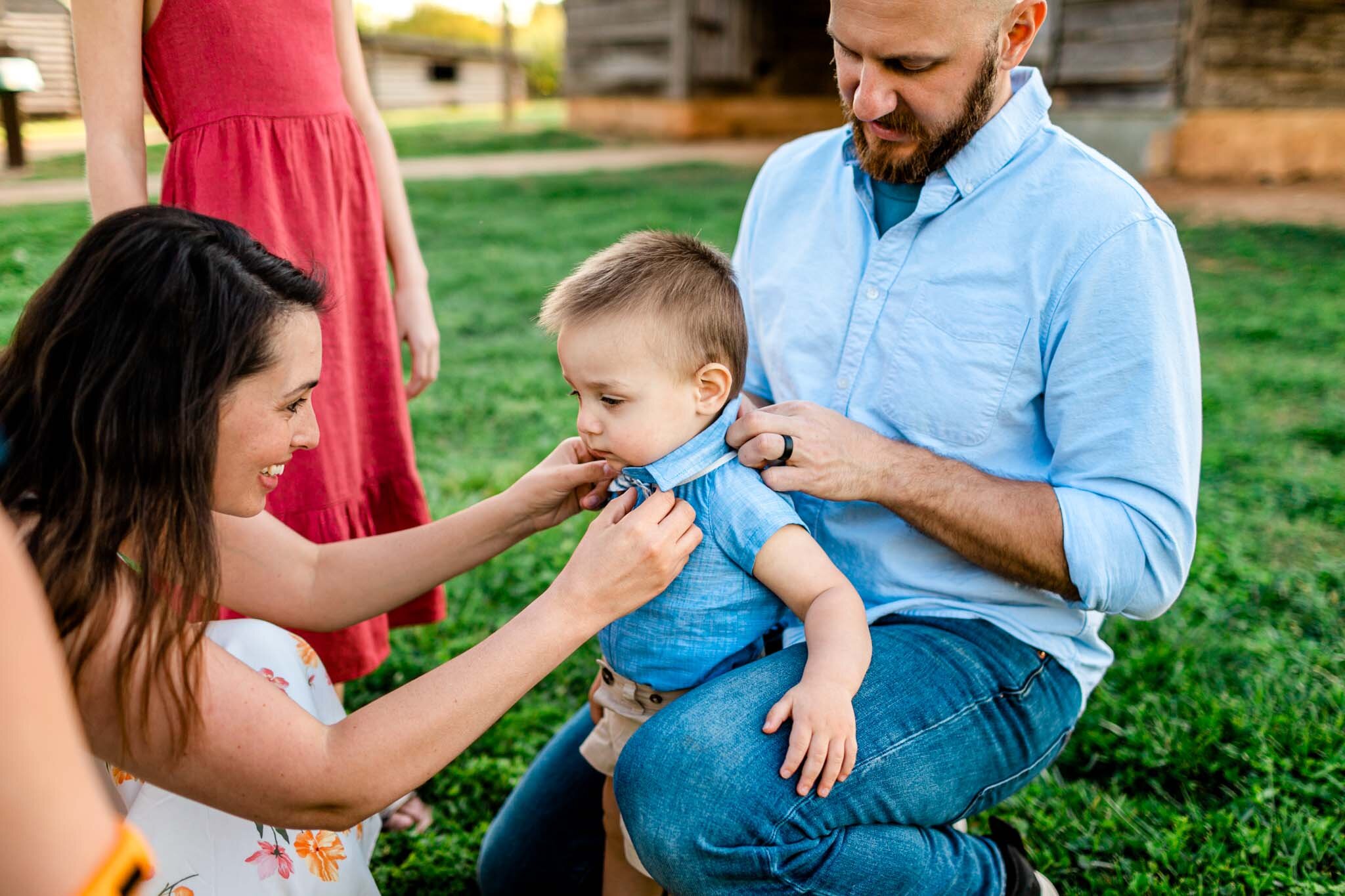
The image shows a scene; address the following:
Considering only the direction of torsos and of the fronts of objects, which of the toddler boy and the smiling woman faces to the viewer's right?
the smiling woman

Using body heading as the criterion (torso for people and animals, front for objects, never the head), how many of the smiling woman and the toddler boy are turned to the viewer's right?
1

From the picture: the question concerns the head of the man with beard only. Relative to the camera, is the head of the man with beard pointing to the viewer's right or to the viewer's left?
to the viewer's left

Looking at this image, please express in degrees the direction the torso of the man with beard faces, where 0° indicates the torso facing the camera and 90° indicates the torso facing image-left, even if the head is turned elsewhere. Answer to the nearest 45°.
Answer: approximately 45°

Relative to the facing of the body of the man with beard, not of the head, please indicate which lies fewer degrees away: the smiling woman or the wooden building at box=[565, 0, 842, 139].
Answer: the smiling woman

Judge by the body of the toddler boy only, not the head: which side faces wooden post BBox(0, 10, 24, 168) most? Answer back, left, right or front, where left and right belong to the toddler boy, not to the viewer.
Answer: right

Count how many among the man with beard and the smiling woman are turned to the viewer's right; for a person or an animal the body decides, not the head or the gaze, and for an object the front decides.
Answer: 1

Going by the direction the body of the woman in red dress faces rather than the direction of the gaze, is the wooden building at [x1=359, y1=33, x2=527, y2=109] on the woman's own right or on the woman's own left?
on the woman's own left

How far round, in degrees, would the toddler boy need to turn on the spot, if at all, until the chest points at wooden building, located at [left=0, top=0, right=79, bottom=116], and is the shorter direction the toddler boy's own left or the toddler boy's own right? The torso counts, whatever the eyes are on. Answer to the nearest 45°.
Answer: approximately 90° to the toddler boy's own right

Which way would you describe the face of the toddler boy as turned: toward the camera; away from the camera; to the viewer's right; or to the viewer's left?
to the viewer's left

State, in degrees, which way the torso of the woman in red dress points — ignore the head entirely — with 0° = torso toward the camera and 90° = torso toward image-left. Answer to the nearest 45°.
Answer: approximately 315°

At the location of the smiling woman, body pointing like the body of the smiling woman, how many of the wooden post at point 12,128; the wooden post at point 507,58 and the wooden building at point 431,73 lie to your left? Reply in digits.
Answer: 3

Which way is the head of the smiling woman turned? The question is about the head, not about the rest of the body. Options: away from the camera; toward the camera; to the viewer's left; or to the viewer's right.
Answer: to the viewer's right

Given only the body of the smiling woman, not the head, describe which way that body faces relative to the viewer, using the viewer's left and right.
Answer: facing to the right of the viewer

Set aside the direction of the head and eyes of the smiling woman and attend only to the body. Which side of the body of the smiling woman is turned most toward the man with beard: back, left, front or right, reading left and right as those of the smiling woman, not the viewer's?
front
